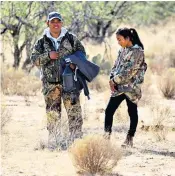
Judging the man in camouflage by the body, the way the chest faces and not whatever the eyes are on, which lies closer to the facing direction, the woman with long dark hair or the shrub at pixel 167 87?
the woman with long dark hair

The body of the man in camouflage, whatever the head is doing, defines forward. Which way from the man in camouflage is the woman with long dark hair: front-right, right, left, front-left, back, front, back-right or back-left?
left

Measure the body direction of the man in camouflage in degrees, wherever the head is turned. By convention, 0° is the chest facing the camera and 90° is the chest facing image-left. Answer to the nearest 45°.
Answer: approximately 0°
